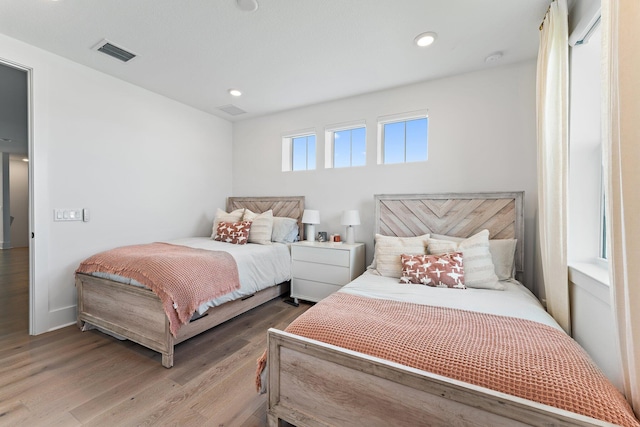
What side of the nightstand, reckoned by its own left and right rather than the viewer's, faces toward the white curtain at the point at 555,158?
left

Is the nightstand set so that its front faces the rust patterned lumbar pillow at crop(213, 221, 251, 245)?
no

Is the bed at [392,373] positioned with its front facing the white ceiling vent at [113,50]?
no

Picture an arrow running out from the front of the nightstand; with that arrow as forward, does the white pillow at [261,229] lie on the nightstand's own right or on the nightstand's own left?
on the nightstand's own right

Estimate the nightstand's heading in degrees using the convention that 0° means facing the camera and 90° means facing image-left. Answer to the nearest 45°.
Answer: approximately 45°

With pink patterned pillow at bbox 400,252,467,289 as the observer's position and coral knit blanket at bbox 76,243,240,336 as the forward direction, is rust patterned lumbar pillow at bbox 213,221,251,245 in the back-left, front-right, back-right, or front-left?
front-right

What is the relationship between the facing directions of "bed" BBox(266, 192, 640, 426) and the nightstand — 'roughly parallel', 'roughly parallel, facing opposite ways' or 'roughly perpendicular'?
roughly parallel

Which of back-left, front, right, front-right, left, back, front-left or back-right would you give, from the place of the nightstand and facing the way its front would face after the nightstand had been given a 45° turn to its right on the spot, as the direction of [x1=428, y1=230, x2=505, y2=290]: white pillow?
back-left

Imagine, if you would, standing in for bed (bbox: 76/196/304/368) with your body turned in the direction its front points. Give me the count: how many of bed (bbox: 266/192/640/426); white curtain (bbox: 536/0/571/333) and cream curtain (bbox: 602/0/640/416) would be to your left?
3

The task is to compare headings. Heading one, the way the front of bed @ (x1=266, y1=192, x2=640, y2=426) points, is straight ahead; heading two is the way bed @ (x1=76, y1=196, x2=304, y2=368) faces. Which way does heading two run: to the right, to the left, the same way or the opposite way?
the same way

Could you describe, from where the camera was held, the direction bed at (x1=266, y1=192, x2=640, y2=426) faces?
facing the viewer

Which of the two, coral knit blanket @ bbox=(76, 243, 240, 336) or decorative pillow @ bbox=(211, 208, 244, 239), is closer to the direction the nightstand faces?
the coral knit blanket

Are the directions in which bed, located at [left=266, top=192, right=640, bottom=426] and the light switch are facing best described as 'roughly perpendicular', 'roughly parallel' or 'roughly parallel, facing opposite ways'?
roughly perpendicular

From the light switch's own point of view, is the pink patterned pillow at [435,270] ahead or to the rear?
ahead

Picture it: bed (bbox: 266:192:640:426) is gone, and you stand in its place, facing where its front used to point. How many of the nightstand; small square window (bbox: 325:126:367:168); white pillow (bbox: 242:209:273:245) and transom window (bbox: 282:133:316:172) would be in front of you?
0

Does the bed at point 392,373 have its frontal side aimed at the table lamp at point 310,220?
no

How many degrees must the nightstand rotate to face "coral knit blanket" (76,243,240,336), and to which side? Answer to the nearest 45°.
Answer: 0° — it already faces it
